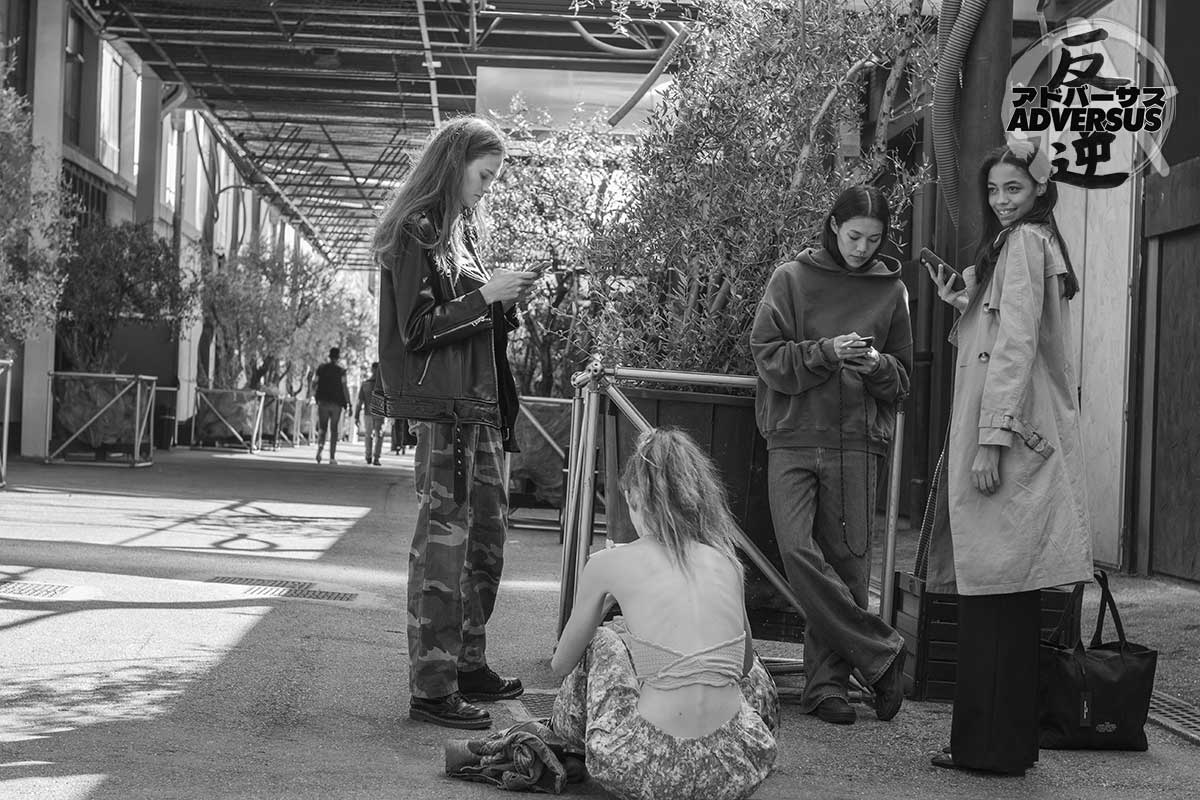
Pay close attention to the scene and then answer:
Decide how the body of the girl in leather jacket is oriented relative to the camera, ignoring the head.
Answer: to the viewer's right

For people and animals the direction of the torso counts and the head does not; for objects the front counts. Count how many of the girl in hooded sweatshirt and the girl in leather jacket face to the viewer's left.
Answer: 0

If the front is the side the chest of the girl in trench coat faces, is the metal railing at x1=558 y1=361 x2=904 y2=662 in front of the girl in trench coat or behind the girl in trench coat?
in front

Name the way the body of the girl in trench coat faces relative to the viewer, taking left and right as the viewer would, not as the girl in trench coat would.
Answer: facing to the left of the viewer

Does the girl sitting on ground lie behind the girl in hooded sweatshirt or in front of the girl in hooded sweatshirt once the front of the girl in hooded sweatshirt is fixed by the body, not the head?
in front

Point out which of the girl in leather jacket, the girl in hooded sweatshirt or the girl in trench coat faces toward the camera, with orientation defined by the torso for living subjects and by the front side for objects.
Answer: the girl in hooded sweatshirt

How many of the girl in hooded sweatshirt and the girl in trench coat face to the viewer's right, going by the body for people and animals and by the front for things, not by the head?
0

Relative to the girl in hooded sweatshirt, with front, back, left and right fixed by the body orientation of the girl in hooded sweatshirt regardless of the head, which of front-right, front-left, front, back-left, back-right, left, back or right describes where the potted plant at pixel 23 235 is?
back-right

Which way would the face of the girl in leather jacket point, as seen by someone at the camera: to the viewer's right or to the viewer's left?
to the viewer's right

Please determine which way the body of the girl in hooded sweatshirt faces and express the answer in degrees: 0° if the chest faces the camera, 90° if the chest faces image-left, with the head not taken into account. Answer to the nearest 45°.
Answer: approximately 0°
